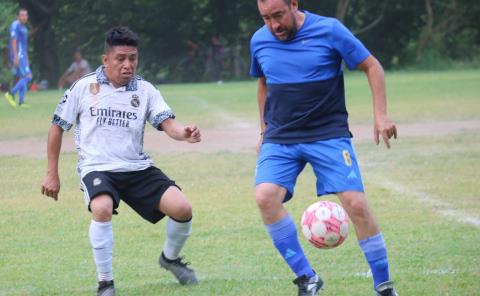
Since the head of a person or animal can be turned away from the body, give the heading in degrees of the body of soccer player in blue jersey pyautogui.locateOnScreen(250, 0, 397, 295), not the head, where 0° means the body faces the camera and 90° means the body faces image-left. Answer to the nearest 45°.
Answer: approximately 0°

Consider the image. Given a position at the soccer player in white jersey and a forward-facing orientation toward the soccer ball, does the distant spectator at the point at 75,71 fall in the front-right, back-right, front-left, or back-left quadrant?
back-left

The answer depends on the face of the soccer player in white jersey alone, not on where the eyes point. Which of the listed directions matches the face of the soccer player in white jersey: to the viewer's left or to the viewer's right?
to the viewer's right
